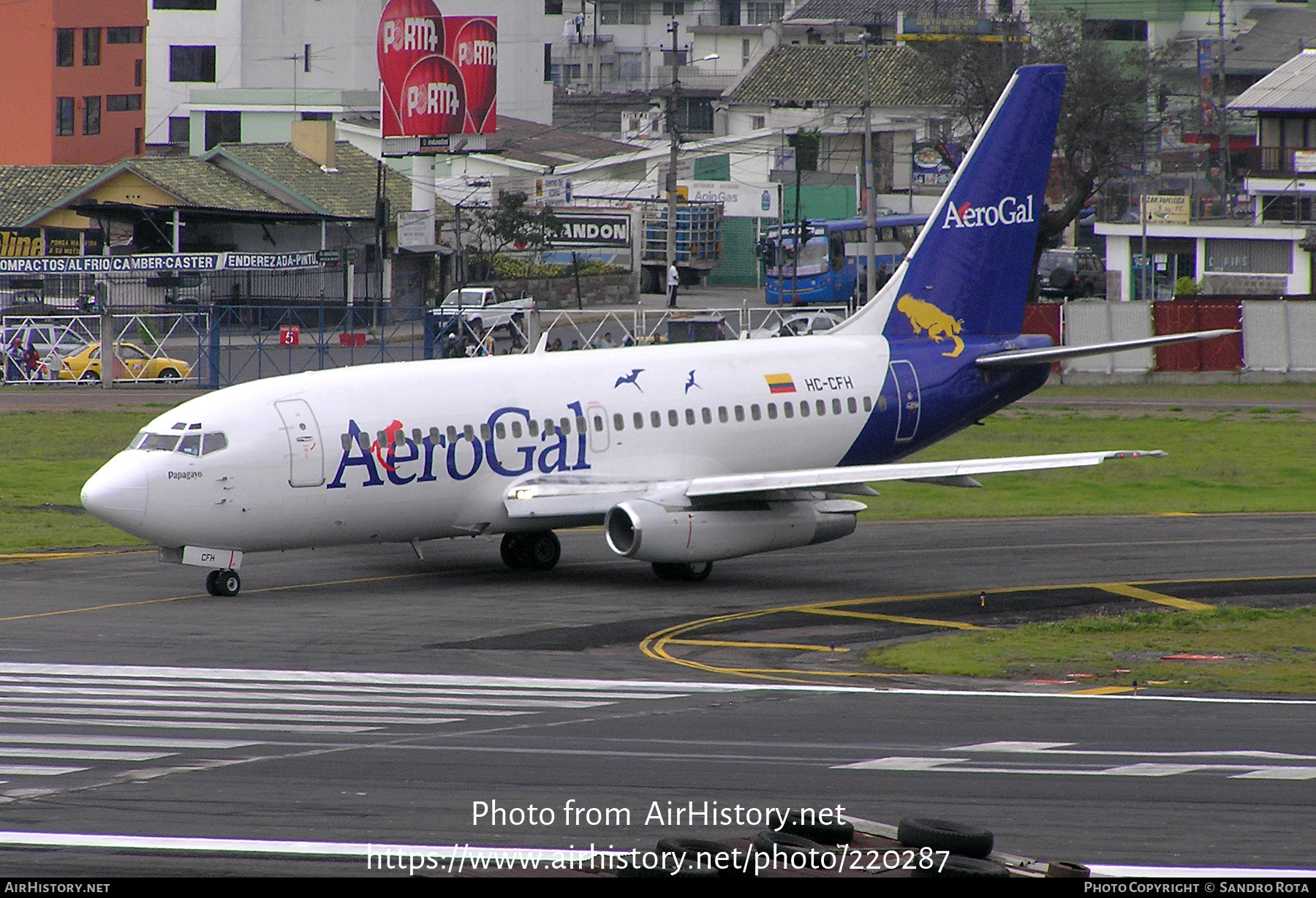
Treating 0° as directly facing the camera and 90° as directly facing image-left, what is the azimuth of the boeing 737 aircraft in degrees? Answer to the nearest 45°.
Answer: approximately 45°

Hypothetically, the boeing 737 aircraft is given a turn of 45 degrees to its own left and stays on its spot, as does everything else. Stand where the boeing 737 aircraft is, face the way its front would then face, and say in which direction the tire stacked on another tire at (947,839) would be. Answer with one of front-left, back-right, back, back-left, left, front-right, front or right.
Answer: front
